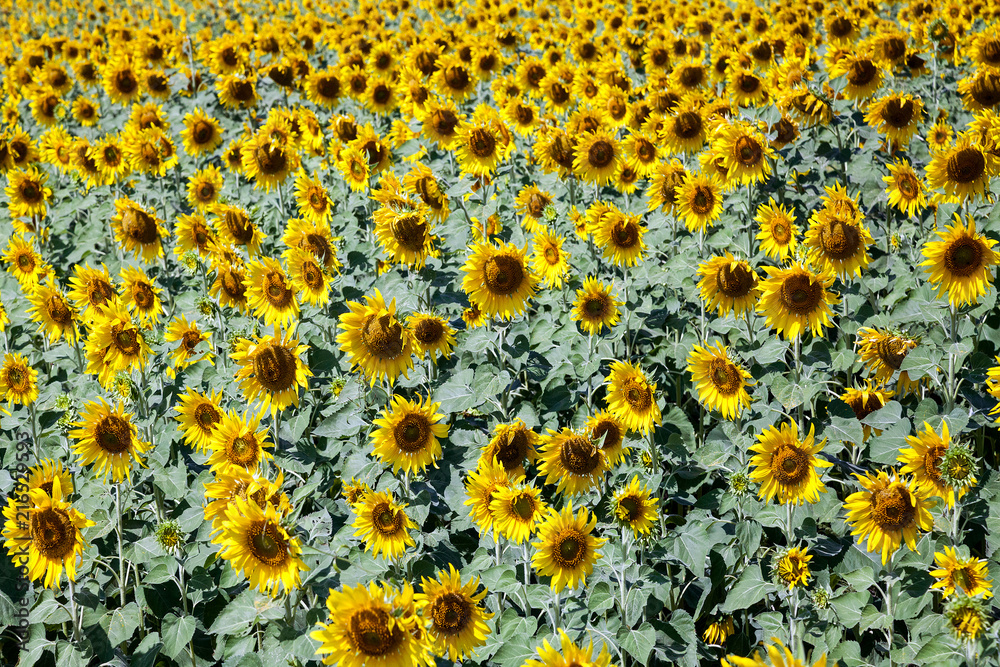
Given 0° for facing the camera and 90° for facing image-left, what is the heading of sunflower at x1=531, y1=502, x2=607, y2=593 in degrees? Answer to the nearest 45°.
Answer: approximately 0°

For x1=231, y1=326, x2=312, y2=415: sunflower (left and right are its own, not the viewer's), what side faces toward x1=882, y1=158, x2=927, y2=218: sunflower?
left

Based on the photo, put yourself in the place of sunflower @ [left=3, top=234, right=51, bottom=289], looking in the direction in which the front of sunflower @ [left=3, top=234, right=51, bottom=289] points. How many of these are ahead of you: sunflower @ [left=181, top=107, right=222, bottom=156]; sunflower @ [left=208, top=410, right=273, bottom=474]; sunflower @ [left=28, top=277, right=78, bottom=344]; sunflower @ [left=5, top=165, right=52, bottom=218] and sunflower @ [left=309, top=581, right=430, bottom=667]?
3

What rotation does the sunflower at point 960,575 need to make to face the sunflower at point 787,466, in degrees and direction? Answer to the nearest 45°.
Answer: approximately 90° to its right

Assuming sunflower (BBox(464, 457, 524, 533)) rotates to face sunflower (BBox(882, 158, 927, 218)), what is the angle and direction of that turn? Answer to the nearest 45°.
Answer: approximately 135° to its left

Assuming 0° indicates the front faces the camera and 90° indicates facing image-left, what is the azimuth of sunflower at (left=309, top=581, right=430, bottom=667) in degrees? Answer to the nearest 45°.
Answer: approximately 0°

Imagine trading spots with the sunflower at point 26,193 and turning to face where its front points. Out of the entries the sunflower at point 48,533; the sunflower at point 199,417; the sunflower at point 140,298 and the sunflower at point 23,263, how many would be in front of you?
4

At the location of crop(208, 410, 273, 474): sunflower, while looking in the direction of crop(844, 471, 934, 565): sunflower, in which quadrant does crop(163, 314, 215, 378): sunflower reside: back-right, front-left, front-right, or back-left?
back-left

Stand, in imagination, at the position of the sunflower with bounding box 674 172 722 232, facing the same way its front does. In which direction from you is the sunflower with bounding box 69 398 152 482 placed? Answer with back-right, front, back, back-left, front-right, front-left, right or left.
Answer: front-right

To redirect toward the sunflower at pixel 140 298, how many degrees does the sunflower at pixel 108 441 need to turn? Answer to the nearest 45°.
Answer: approximately 180°

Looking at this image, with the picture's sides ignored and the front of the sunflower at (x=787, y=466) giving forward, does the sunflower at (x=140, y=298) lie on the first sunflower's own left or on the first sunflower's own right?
on the first sunflower's own right
